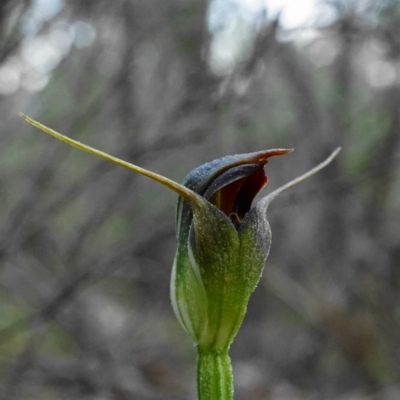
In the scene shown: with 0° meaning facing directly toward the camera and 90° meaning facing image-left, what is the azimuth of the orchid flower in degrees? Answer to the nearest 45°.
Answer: approximately 315°
